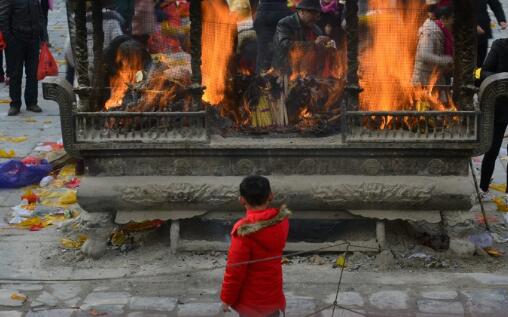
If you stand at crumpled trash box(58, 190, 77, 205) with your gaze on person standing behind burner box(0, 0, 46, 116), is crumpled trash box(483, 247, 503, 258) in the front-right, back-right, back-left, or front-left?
back-right

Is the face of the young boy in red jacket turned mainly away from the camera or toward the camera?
away from the camera

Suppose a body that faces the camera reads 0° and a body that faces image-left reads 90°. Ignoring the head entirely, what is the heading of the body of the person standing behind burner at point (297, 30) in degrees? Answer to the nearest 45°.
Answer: approximately 315°
